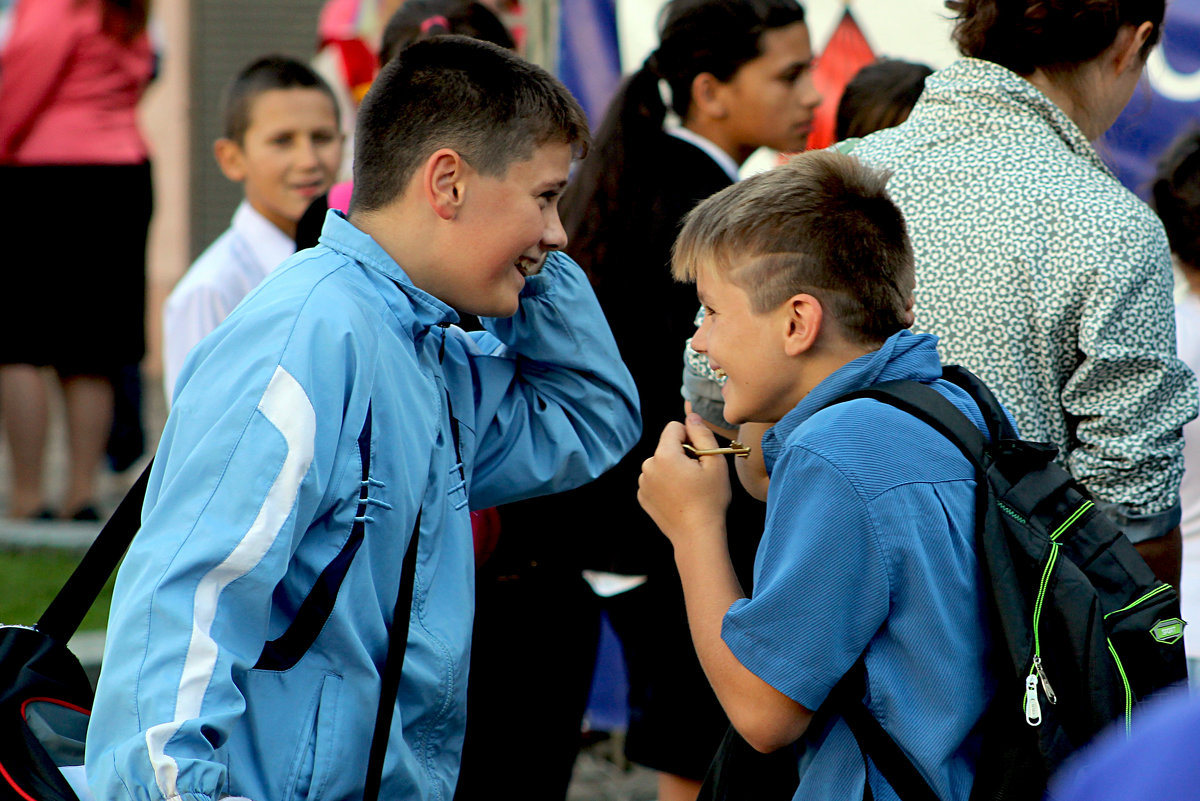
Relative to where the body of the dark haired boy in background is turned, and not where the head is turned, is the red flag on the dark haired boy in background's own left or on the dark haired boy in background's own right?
on the dark haired boy in background's own left

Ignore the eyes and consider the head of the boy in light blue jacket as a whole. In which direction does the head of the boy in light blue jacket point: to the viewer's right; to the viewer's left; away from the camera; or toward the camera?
to the viewer's right

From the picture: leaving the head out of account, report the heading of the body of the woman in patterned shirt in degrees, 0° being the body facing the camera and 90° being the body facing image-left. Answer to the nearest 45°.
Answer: approximately 225°

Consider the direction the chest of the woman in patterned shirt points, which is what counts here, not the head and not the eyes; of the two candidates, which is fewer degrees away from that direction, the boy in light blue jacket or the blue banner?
the blue banner

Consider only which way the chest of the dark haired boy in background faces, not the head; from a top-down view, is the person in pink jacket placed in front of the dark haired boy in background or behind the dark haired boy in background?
behind

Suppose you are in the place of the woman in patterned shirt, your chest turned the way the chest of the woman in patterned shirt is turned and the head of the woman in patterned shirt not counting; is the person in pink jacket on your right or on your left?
on your left

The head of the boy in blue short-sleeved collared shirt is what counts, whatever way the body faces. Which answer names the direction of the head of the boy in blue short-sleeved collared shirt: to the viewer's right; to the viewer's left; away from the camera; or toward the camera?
to the viewer's left

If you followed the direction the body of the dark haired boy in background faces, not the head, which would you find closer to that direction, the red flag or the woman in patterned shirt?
the woman in patterned shirt

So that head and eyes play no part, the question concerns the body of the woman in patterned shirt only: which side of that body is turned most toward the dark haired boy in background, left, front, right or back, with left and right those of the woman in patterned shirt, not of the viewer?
left

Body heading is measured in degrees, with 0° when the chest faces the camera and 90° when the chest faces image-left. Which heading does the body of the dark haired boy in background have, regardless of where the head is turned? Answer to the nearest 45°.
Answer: approximately 315°

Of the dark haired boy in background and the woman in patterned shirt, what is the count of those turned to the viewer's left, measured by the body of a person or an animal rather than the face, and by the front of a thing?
0

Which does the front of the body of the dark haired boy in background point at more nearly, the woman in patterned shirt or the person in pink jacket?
the woman in patterned shirt
